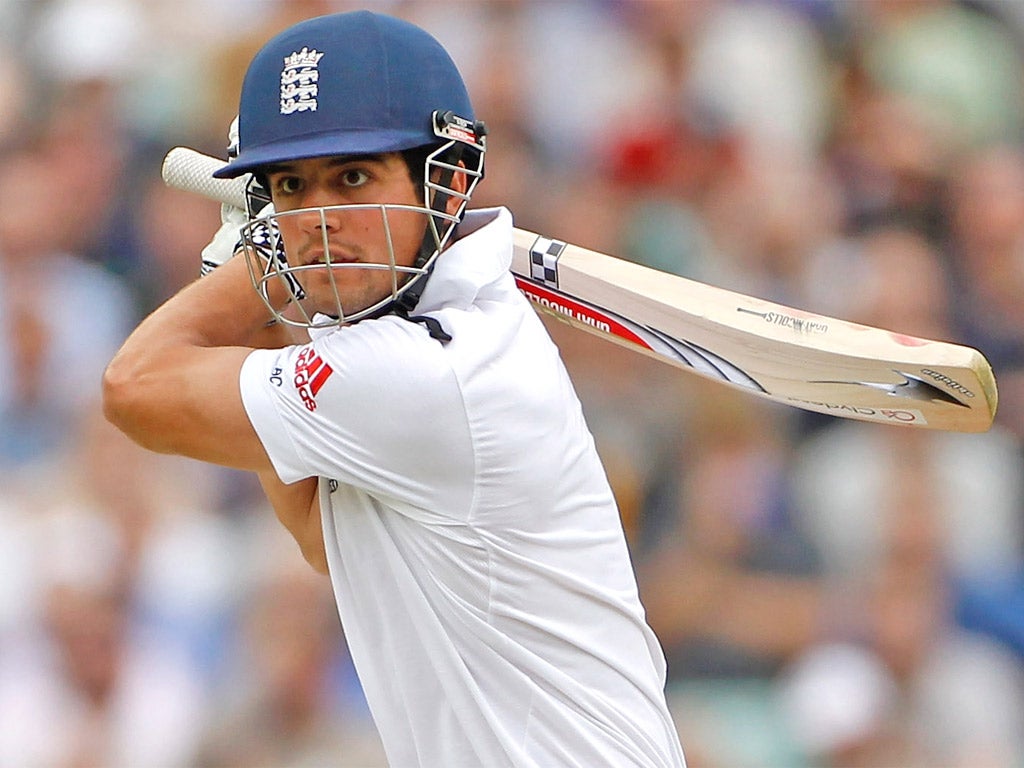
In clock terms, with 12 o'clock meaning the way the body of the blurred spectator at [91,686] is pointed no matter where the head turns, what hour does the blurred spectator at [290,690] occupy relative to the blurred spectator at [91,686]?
the blurred spectator at [290,690] is roughly at 10 o'clock from the blurred spectator at [91,686].

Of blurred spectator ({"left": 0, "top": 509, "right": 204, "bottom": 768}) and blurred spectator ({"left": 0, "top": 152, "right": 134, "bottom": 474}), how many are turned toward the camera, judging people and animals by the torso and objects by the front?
2

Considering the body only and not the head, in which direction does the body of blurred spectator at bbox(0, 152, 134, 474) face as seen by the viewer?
toward the camera

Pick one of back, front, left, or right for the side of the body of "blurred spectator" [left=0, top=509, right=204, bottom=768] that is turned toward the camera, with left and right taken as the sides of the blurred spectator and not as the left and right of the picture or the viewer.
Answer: front

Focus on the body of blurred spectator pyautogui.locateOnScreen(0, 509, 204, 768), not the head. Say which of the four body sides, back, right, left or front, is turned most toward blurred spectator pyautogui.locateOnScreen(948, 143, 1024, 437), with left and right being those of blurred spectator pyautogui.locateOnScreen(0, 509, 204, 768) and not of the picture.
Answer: left
